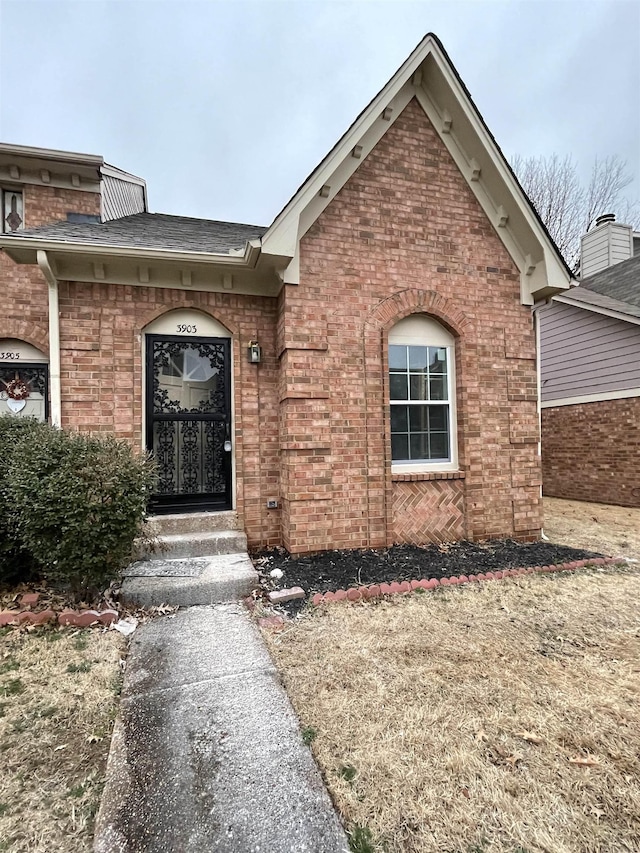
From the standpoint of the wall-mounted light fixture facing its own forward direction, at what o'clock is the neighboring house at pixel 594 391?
The neighboring house is roughly at 8 o'clock from the wall-mounted light fixture.

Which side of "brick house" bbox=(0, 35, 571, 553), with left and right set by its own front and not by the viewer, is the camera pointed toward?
front

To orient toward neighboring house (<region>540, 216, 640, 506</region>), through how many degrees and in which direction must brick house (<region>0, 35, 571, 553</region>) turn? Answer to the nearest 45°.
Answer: approximately 135° to its left

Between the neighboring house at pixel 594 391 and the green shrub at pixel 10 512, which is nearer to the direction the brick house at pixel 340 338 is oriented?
the green shrub

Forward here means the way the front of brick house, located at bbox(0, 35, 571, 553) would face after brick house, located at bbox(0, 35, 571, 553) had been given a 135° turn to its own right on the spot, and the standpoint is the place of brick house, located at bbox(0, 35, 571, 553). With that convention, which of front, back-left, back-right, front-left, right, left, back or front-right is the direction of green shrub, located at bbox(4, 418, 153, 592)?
left

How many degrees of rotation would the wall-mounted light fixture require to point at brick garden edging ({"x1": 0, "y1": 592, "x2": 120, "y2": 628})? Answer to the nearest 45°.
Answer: approximately 45° to its right

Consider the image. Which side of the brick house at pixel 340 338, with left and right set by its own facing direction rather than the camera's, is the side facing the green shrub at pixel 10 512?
right

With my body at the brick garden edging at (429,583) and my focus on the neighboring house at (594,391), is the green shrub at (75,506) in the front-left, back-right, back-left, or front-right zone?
back-left

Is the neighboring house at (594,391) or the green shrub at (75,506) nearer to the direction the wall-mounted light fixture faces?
the green shrub
